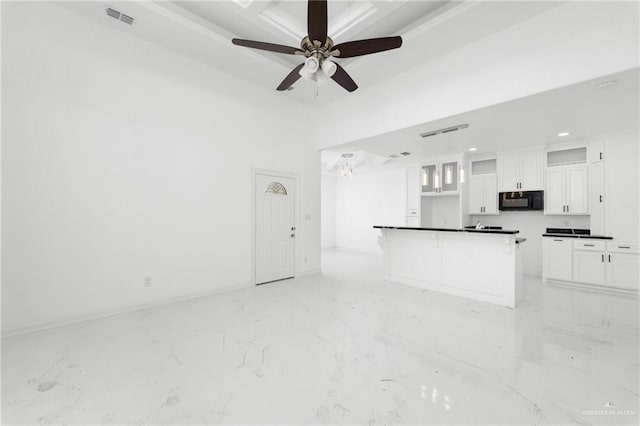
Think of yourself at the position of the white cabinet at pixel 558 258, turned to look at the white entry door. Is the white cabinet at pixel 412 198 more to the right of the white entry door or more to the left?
right

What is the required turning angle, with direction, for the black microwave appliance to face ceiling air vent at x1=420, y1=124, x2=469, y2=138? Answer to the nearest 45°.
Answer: approximately 45° to its right

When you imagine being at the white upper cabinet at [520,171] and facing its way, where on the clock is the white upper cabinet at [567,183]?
the white upper cabinet at [567,183] is roughly at 9 o'clock from the white upper cabinet at [520,171].

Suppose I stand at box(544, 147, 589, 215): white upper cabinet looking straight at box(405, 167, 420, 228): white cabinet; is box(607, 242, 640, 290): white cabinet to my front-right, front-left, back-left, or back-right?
back-left

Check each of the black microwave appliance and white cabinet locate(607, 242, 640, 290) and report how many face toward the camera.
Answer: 2

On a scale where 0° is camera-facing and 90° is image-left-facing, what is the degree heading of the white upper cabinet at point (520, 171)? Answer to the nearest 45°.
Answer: approximately 0°

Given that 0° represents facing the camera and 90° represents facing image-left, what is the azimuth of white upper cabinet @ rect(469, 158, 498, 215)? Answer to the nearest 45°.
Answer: approximately 0°
